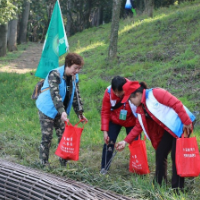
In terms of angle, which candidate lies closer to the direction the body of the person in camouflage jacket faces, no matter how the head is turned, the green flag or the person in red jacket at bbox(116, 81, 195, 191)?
the person in red jacket

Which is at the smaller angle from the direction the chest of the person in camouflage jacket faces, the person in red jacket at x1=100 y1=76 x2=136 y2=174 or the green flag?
the person in red jacket

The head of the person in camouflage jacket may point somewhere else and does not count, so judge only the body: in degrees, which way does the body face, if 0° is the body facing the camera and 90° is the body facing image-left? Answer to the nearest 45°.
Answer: approximately 315°

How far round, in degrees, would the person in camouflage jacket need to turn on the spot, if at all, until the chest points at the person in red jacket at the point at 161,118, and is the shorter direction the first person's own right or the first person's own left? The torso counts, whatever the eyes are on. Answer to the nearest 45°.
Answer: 0° — they already face them

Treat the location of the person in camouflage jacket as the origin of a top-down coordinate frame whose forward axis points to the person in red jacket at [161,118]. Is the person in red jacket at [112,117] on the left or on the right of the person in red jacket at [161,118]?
left

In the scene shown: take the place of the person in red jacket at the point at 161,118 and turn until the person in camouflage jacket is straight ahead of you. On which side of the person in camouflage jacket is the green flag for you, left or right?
right

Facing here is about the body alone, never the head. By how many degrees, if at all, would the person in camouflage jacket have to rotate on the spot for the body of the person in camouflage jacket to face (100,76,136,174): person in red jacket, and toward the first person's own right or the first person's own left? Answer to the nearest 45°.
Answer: approximately 45° to the first person's own left
